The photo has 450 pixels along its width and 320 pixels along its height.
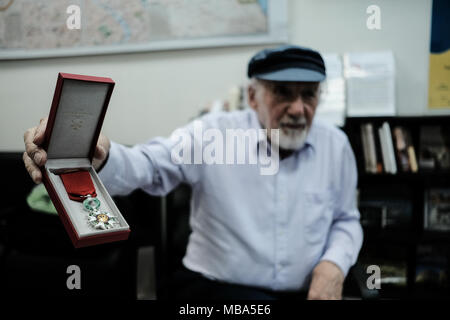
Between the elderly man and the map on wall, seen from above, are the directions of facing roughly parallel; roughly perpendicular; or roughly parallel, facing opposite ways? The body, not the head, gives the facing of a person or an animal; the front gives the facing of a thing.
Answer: roughly parallel

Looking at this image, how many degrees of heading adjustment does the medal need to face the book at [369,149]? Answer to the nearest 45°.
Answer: approximately 135° to its left

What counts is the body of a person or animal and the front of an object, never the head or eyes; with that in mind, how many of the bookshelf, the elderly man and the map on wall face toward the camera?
3

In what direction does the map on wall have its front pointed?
toward the camera

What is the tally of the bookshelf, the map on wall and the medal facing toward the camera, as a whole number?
3

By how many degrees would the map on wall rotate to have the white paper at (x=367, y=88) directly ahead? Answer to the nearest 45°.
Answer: approximately 135° to its left

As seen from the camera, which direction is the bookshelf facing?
toward the camera
